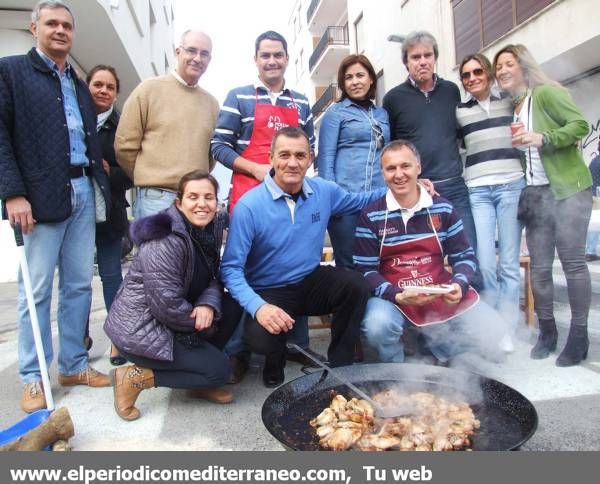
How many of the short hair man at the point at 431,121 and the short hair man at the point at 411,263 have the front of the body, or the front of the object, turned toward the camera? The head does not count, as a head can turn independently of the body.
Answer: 2

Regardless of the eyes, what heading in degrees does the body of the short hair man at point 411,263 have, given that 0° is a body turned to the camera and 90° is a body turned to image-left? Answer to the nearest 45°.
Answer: approximately 0°

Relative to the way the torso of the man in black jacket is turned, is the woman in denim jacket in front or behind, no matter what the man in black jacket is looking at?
in front

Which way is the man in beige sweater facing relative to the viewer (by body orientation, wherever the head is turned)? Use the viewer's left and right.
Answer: facing the viewer and to the right of the viewer

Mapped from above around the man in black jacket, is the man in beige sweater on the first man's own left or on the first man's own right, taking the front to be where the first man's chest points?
on the first man's own left

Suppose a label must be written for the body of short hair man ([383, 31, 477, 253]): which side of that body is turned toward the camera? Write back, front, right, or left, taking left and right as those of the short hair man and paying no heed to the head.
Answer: front

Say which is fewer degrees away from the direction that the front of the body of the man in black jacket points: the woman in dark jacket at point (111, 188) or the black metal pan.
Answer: the black metal pan

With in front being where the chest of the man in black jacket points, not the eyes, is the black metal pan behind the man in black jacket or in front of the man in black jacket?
in front

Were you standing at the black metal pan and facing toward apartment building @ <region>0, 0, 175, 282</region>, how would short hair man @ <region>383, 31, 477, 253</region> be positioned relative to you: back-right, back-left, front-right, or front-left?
front-right

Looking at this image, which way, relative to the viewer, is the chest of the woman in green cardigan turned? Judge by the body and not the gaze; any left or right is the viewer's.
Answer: facing the viewer and to the left of the viewer
